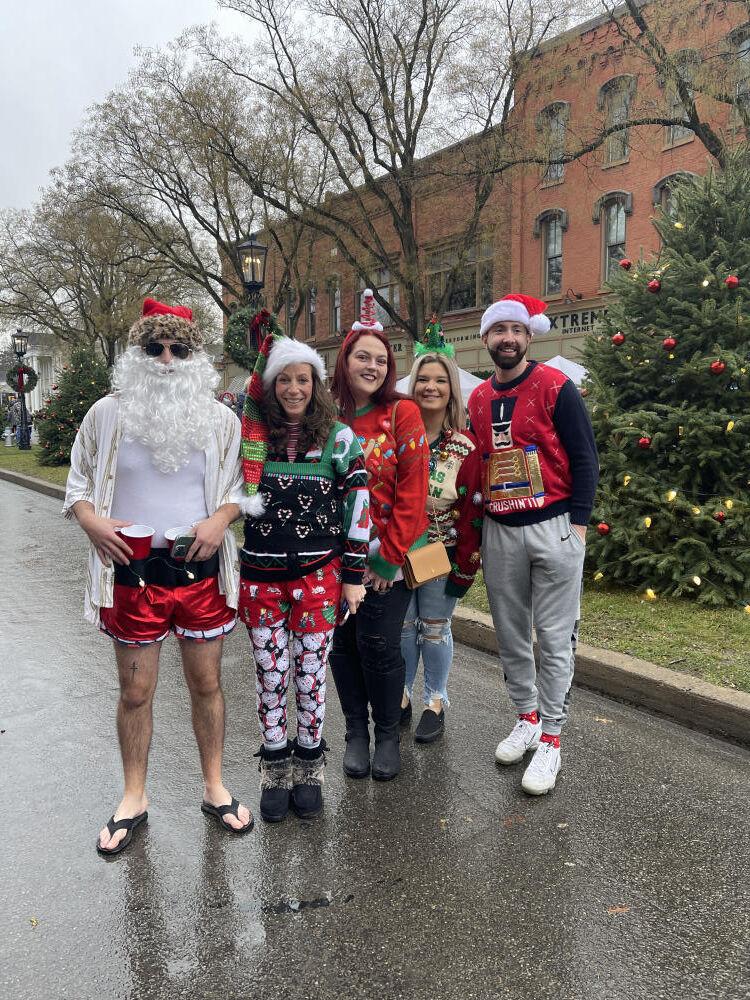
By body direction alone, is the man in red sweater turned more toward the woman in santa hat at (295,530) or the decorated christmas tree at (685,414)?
the woman in santa hat

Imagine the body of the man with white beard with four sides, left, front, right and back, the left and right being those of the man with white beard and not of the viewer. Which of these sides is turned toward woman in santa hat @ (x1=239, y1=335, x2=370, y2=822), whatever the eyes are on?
left

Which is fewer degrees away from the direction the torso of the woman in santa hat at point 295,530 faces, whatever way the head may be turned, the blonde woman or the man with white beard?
the man with white beard

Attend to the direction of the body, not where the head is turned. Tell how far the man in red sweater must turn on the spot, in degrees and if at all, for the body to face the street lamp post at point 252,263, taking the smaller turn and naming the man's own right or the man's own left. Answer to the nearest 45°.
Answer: approximately 90° to the man's own right

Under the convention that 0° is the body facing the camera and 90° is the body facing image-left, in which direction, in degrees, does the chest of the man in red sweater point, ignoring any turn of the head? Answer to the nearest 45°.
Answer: approximately 45°

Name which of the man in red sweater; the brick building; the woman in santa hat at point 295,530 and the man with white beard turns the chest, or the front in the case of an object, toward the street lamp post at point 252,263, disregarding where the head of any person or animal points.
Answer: the brick building

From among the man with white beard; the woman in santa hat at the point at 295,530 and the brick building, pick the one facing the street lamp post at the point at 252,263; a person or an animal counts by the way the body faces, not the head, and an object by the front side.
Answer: the brick building

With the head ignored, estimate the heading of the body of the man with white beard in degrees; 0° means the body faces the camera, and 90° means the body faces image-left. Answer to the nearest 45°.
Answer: approximately 0°

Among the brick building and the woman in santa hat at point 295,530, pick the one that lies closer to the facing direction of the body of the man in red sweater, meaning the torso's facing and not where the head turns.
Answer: the woman in santa hat

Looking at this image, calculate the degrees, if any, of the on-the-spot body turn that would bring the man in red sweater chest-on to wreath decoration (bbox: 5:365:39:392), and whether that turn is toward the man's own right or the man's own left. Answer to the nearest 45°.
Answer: approximately 90° to the man's own right

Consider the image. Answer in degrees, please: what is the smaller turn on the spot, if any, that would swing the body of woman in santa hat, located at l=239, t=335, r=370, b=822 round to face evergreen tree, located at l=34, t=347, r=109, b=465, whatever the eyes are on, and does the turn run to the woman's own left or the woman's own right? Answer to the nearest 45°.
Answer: approximately 180°
